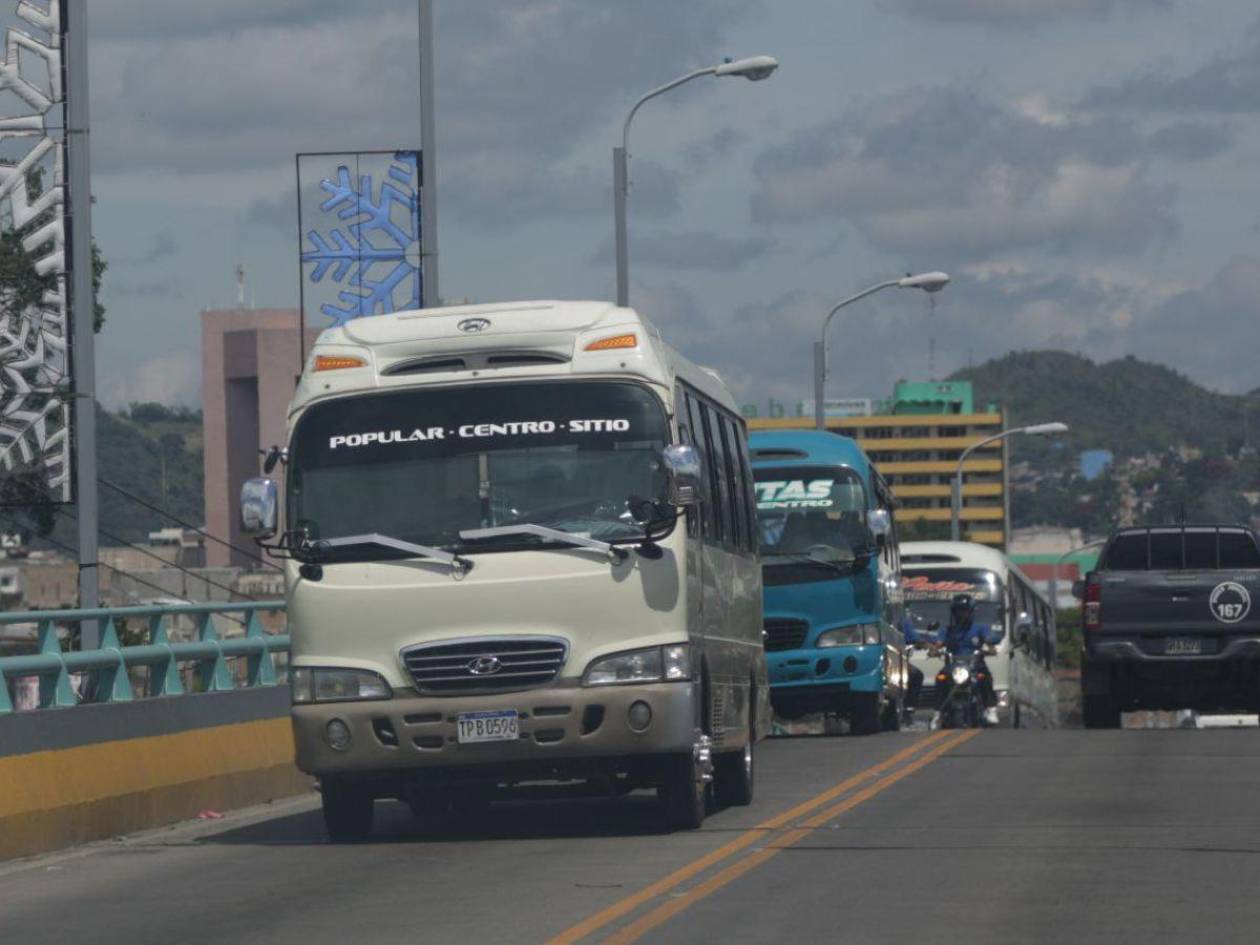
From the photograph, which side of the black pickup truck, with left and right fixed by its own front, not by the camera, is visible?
back

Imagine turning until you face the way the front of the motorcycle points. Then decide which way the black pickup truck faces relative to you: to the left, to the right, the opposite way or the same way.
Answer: the opposite way

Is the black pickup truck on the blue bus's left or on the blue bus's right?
on its left

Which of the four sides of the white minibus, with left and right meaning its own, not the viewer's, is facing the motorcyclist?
back

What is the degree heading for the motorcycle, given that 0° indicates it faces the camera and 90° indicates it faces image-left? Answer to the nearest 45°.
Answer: approximately 0°

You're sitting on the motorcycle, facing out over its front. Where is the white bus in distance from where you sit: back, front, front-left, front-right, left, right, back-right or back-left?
back

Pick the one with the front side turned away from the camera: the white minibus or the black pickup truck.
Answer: the black pickup truck

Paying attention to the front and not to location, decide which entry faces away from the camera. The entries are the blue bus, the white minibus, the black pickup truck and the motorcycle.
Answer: the black pickup truck

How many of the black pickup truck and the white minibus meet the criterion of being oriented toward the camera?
1

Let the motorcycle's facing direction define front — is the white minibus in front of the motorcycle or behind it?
in front
